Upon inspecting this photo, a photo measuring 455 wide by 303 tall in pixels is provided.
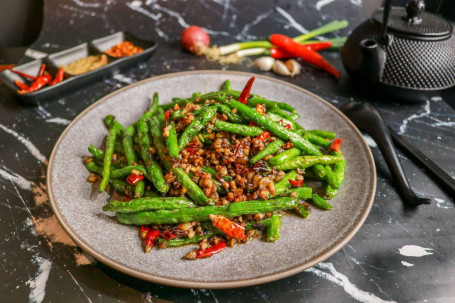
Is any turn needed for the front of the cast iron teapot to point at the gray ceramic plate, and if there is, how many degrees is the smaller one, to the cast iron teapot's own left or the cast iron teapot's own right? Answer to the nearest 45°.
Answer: approximately 45° to the cast iron teapot's own left

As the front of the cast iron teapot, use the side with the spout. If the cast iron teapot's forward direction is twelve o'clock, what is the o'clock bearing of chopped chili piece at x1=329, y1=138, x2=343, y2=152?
The chopped chili piece is roughly at 11 o'clock from the cast iron teapot.

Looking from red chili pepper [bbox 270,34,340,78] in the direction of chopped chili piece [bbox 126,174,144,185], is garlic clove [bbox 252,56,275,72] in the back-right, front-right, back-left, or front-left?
front-right

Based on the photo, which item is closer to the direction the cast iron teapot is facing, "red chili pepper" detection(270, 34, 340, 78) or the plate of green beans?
the plate of green beans

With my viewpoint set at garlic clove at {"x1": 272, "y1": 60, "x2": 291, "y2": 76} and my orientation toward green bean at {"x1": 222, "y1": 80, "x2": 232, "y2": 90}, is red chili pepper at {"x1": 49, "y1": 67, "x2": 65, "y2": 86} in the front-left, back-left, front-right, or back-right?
front-right

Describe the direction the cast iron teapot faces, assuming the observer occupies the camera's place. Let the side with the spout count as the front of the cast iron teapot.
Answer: facing the viewer and to the left of the viewer

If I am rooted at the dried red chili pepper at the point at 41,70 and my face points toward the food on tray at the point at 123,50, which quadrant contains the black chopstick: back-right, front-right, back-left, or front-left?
front-right

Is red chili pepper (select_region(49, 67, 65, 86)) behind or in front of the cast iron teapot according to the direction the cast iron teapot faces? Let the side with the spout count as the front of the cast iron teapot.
in front

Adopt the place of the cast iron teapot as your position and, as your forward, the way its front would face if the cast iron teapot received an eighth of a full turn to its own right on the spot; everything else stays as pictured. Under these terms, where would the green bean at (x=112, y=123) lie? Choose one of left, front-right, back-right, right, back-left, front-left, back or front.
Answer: front-left
